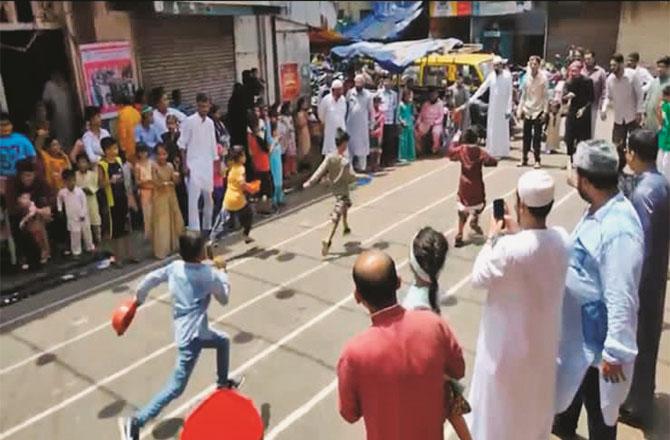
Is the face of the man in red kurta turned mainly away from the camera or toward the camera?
away from the camera

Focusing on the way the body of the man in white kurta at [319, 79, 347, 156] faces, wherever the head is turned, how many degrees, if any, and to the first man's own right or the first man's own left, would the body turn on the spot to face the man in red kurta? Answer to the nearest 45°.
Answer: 0° — they already face them

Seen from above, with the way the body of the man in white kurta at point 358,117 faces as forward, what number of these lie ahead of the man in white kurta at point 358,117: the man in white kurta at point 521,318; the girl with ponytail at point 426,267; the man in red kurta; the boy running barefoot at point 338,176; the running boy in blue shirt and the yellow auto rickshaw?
5

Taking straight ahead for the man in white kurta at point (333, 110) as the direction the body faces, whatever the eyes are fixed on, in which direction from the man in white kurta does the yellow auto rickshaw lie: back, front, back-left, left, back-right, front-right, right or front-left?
back-left

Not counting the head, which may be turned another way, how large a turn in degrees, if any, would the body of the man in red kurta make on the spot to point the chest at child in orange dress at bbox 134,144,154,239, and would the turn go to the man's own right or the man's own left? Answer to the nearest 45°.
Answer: approximately 45° to the man's own left

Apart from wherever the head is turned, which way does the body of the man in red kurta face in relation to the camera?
away from the camera

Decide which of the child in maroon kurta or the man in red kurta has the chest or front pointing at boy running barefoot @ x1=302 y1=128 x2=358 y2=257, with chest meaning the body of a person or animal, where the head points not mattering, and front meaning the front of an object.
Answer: the man in red kurta
